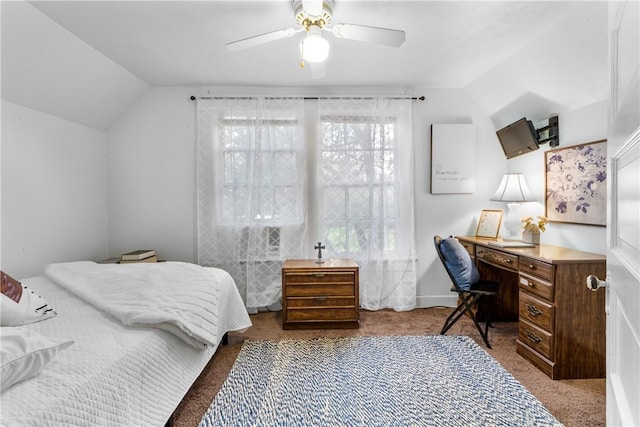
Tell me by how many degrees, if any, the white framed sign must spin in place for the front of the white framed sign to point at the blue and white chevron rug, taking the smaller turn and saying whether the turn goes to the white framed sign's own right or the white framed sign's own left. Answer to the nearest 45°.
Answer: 0° — it already faces it

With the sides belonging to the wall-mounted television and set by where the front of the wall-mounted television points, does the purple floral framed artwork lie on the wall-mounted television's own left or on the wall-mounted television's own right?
on the wall-mounted television's own left

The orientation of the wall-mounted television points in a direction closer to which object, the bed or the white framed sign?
the bed

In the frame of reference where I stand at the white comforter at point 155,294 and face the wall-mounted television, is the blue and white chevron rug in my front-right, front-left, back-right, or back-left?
front-right

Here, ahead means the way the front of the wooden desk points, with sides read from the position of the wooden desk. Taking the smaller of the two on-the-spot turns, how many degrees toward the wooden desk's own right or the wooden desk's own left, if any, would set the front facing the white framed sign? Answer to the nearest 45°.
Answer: approximately 90° to the wooden desk's own right

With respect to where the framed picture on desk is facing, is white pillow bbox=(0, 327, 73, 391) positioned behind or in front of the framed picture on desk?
in front

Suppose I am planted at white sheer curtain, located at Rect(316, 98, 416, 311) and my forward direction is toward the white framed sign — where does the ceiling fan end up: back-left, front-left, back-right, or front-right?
back-right

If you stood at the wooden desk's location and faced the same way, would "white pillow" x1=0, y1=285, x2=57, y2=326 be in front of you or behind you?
in front

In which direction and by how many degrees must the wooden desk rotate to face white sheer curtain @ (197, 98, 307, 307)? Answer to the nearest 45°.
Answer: approximately 45° to its right

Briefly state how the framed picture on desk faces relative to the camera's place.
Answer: facing the viewer and to the left of the viewer

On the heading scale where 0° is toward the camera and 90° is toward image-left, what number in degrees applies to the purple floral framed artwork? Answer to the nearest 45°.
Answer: approximately 45°

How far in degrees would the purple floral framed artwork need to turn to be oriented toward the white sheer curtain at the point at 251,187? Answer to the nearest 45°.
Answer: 0° — it already faces it

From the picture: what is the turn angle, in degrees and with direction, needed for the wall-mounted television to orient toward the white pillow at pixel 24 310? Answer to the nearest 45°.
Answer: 0° — it already faces it

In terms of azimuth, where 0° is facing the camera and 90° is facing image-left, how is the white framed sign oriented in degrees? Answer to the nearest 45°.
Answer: approximately 0°
